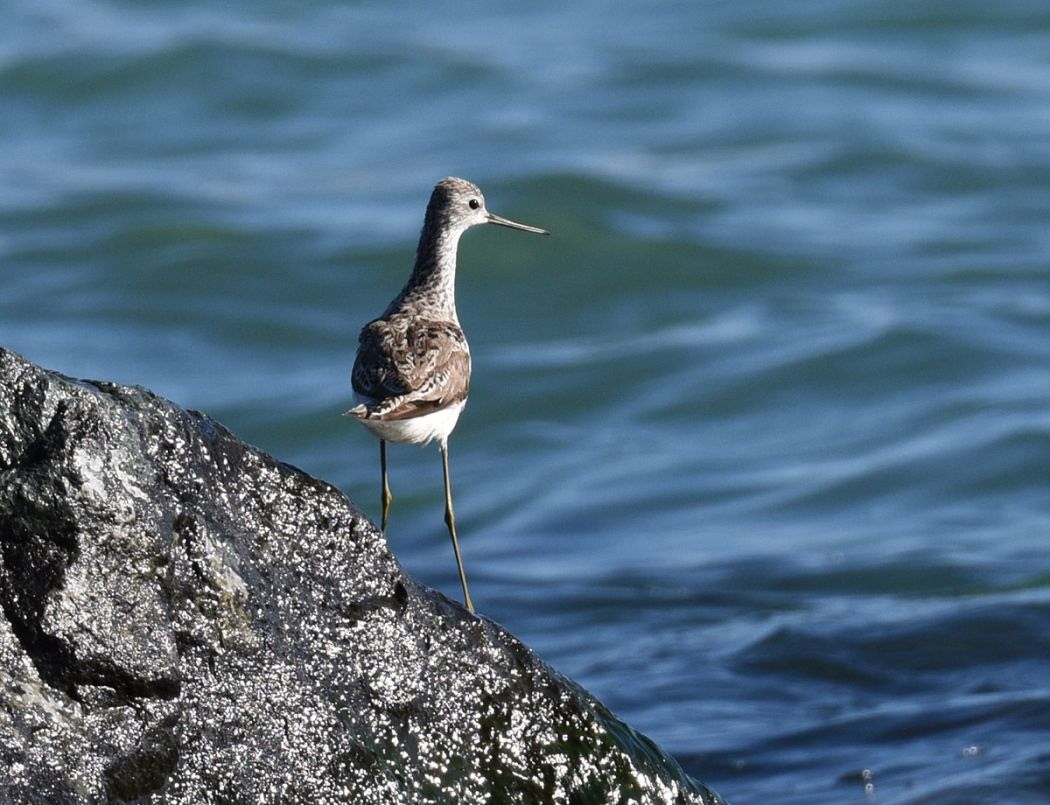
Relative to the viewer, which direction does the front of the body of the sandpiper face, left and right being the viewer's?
facing away from the viewer and to the right of the viewer
